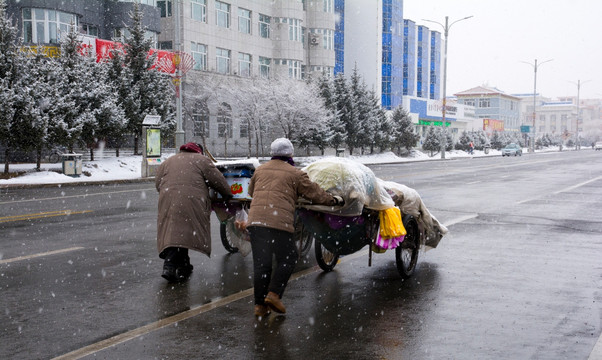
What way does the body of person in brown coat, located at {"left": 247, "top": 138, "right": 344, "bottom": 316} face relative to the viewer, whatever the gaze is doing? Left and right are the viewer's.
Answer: facing away from the viewer and to the right of the viewer

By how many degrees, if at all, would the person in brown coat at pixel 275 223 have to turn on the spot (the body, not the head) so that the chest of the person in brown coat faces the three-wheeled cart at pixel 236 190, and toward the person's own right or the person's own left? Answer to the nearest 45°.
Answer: approximately 45° to the person's own left

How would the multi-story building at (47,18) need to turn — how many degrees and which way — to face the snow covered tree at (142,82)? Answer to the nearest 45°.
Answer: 0° — it already faces it

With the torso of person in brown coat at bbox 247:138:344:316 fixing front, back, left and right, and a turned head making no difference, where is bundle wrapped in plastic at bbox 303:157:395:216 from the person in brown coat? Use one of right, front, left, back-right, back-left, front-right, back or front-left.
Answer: front

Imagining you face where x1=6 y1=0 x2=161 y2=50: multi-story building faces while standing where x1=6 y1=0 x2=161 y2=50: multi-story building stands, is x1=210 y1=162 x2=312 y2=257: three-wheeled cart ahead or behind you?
ahead

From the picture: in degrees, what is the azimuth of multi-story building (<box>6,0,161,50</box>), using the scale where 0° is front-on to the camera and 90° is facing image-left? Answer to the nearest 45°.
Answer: approximately 315°

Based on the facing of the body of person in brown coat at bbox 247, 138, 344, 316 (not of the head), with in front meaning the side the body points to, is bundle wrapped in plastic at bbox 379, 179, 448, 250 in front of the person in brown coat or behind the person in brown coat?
in front

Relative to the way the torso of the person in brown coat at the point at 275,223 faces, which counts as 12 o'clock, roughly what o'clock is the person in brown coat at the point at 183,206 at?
the person in brown coat at the point at 183,206 is roughly at 9 o'clock from the person in brown coat at the point at 275,223.

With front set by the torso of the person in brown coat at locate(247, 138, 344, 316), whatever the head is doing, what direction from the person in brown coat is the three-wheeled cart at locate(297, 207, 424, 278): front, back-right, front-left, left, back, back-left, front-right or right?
front

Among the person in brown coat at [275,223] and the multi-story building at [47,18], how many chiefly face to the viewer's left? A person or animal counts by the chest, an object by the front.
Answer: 0

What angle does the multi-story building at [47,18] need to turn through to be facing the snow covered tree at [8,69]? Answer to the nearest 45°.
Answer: approximately 45° to its right

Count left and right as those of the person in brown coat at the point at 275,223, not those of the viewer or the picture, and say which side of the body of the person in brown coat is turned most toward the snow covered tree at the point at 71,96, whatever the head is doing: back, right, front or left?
left
